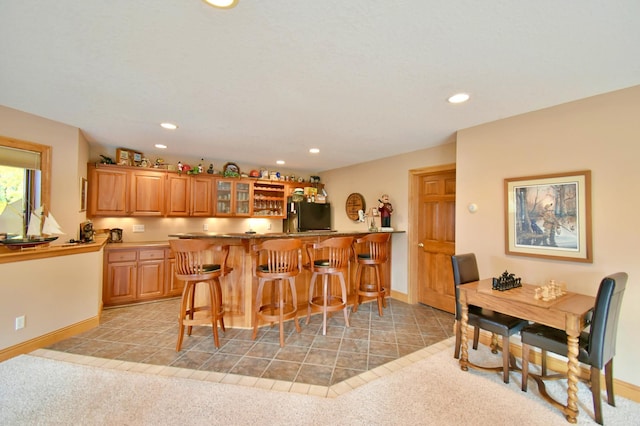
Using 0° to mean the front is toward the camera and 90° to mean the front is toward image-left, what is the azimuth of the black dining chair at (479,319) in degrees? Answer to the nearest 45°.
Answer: approximately 315°

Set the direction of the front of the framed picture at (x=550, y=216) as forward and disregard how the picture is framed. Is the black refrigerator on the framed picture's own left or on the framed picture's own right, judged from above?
on the framed picture's own right

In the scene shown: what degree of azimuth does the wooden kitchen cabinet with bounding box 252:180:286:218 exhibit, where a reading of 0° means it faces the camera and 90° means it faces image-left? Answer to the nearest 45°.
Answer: approximately 0°

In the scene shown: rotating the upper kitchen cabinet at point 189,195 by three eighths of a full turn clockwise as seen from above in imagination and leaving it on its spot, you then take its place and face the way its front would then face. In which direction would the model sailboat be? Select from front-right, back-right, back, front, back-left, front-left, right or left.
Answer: left

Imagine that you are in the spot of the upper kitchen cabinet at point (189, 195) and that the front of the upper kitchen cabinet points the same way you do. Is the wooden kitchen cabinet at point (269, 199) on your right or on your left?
on your left

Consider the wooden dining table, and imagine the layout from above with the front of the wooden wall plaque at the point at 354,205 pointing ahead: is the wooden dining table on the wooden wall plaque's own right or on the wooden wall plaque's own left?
on the wooden wall plaque's own left

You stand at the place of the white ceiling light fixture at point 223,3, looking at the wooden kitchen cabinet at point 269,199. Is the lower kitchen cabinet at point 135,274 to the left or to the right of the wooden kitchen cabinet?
left

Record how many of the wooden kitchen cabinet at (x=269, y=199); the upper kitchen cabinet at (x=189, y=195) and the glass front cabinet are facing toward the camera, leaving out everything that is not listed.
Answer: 3

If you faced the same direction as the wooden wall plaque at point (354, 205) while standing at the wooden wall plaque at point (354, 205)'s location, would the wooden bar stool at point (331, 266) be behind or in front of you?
in front

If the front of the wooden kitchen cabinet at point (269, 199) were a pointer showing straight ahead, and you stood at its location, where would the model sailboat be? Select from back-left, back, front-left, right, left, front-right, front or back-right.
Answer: front-right

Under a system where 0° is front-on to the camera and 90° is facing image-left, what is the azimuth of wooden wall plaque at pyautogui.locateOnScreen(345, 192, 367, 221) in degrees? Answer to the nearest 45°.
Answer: approximately 45°

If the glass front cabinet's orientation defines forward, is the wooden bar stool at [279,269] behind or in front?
in front

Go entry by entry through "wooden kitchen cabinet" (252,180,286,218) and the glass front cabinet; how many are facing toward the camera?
2

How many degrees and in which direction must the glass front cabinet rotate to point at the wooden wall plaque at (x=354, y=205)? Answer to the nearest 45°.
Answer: approximately 90° to its left
